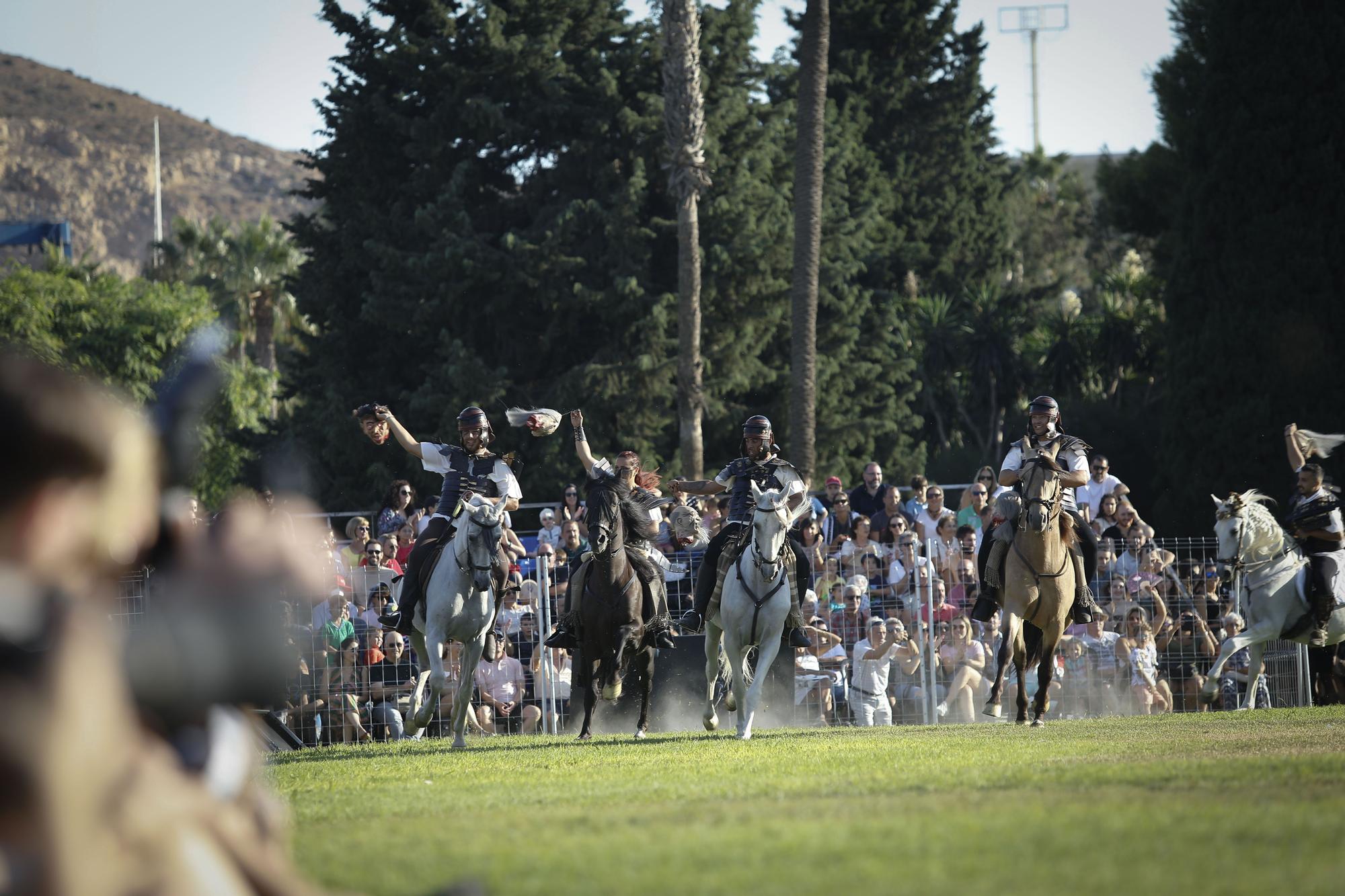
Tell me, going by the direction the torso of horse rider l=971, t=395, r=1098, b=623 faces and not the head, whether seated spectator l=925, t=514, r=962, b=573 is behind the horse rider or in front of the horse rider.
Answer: behind

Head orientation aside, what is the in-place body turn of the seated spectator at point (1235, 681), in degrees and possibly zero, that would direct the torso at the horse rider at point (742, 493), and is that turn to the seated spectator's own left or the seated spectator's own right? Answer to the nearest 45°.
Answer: approximately 45° to the seated spectator's own right

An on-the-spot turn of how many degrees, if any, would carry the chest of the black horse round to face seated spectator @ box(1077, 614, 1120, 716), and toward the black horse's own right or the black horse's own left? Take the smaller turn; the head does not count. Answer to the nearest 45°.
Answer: approximately 135° to the black horse's own left

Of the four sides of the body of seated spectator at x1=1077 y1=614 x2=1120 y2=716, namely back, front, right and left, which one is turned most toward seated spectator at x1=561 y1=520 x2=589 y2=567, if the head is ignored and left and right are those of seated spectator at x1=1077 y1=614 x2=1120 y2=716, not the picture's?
right

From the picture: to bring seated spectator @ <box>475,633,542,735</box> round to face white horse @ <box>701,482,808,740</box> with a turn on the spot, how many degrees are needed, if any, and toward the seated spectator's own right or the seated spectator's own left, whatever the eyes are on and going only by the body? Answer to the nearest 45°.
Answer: approximately 45° to the seated spectator's own left

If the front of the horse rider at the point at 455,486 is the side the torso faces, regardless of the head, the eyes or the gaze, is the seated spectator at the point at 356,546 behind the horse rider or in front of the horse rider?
behind

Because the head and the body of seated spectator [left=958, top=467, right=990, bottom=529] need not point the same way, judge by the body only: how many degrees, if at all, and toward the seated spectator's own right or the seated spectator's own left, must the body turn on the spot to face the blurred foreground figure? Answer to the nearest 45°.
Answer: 0° — they already face them

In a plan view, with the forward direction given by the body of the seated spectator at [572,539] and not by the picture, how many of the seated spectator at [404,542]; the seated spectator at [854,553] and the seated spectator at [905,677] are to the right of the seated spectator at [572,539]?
1

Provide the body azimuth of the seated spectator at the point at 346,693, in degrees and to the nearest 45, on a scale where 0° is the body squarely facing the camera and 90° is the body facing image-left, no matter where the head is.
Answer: approximately 315°
